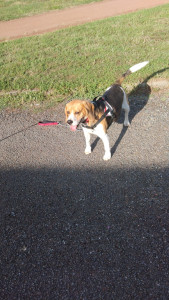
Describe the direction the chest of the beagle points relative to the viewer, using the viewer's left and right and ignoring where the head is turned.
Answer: facing the viewer and to the left of the viewer
